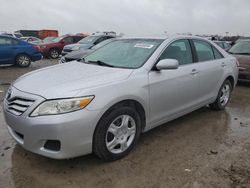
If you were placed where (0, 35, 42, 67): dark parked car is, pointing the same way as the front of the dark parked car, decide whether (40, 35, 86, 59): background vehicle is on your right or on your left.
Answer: on your right

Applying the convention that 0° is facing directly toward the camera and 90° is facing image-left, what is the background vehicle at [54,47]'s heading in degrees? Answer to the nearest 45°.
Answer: approximately 45°

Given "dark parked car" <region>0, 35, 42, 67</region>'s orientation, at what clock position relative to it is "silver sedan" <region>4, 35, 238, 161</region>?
The silver sedan is roughly at 9 o'clock from the dark parked car.

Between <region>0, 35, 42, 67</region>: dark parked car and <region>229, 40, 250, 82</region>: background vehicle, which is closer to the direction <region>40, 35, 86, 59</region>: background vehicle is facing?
the dark parked car

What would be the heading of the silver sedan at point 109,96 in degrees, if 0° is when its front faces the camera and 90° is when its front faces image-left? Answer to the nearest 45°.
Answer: approximately 45°

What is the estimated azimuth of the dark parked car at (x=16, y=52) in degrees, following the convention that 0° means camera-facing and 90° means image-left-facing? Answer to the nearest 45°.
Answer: approximately 90°

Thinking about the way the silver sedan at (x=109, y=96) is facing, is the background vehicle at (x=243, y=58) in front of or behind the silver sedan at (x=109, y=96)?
behind

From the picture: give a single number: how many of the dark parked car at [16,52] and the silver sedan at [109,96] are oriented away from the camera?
0

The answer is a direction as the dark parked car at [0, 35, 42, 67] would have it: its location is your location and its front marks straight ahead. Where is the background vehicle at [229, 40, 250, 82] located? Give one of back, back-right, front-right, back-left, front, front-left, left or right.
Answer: back-left
